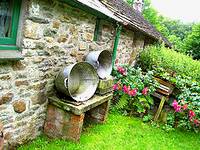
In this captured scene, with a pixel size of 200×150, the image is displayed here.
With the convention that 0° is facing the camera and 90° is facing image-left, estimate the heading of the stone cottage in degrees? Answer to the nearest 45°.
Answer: approximately 315°

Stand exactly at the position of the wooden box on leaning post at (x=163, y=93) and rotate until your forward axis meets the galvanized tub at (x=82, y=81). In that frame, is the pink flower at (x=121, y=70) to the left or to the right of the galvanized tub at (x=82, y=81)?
right

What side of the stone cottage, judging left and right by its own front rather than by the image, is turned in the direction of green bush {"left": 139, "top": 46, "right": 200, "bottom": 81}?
left

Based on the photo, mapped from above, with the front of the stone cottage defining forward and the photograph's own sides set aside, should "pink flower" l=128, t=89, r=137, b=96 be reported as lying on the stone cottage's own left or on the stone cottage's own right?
on the stone cottage's own left

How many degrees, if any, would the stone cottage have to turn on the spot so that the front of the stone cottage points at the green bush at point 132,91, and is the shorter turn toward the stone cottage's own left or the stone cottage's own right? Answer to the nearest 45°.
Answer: approximately 90° to the stone cottage's own left

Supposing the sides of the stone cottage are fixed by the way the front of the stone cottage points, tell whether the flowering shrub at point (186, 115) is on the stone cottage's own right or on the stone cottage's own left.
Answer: on the stone cottage's own left

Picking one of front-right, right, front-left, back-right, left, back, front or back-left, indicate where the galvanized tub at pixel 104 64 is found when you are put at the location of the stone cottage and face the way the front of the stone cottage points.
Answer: left

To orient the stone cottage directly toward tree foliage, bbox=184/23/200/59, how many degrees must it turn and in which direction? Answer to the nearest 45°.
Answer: approximately 90° to its left

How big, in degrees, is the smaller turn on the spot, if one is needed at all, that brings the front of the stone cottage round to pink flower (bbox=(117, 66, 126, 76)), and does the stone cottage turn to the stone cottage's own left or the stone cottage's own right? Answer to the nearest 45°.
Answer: approximately 90° to the stone cottage's own left
